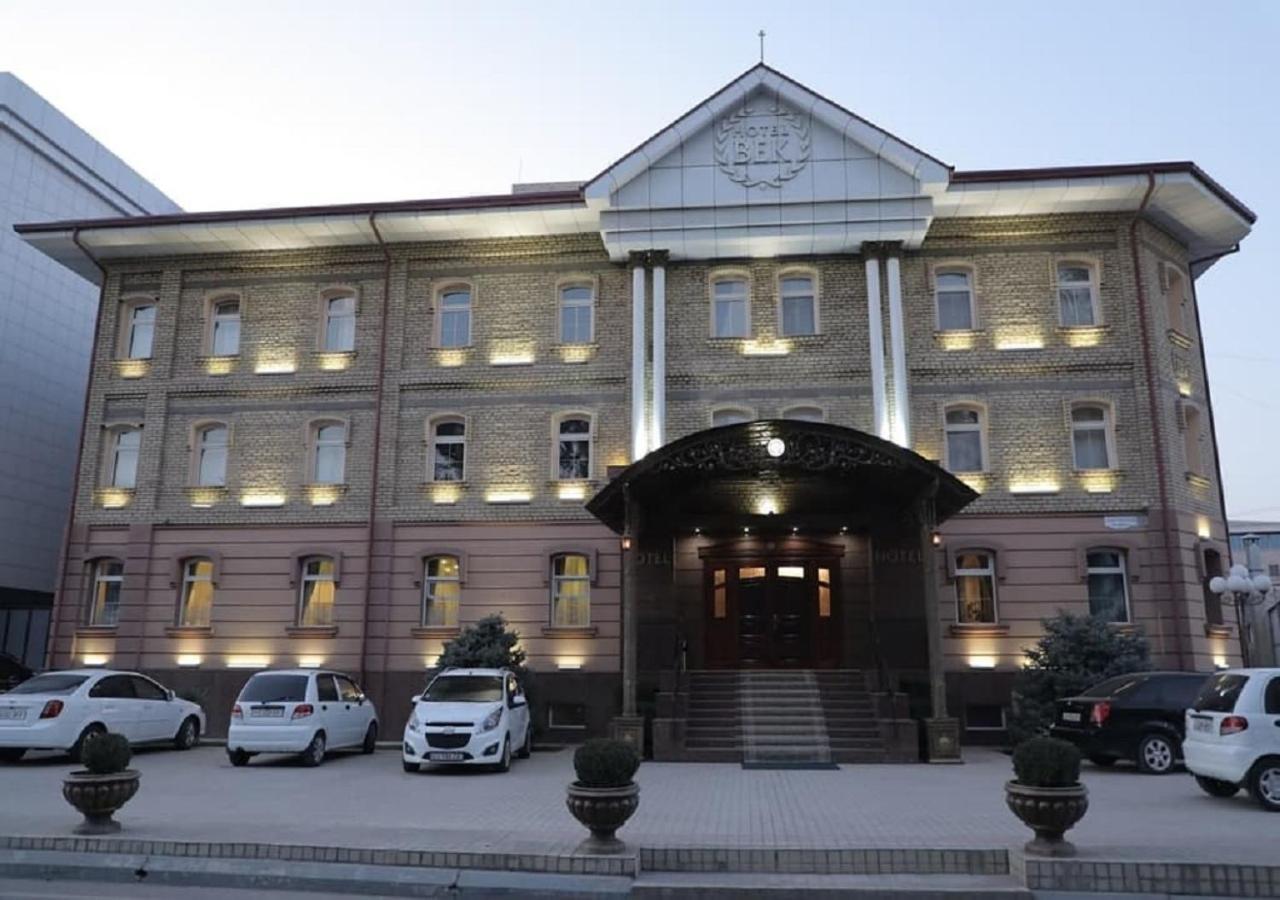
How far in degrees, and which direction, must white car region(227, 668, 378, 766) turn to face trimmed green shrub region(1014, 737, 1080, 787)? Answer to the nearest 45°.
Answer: approximately 90° to its right

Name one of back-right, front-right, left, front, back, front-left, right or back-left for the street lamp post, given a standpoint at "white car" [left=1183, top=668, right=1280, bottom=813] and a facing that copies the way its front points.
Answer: front-left

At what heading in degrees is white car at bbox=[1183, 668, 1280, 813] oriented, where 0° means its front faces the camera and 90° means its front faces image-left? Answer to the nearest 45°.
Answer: approximately 225°

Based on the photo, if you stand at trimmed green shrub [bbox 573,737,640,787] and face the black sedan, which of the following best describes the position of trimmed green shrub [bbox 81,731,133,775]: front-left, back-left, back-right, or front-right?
back-left

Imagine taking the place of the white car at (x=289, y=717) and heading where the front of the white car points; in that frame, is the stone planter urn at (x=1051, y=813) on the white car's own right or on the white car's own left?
on the white car's own right

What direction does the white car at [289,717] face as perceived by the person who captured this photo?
facing away from the viewer and to the right of the viewer

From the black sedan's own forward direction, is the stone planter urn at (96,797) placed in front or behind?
behind

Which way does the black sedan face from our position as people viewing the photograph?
facing away from the viewer and to the right of the viewer

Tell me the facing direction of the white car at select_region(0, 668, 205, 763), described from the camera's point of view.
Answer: facing away from the viewer and to the right of the viewer
